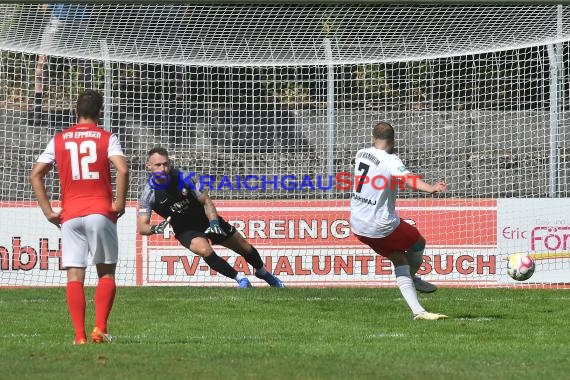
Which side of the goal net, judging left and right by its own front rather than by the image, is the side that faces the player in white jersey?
front

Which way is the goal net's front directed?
toward the camera

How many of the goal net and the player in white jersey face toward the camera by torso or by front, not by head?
1

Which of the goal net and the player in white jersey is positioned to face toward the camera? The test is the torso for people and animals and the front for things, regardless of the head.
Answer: the goal net

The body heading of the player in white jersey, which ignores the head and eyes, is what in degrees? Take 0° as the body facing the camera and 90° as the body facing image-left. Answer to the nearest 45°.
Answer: approximately 225°

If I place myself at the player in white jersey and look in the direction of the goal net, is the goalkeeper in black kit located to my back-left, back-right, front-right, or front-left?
front-left

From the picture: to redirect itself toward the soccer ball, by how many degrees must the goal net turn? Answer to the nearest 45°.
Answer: approximately 45° to its left

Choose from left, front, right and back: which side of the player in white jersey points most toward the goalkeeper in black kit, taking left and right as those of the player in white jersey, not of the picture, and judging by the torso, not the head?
left

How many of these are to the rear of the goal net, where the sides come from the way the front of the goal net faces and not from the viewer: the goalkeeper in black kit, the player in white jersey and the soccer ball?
0

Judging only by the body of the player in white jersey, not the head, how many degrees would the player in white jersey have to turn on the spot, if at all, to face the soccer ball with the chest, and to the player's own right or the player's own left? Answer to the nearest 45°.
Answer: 0° — they already face it
